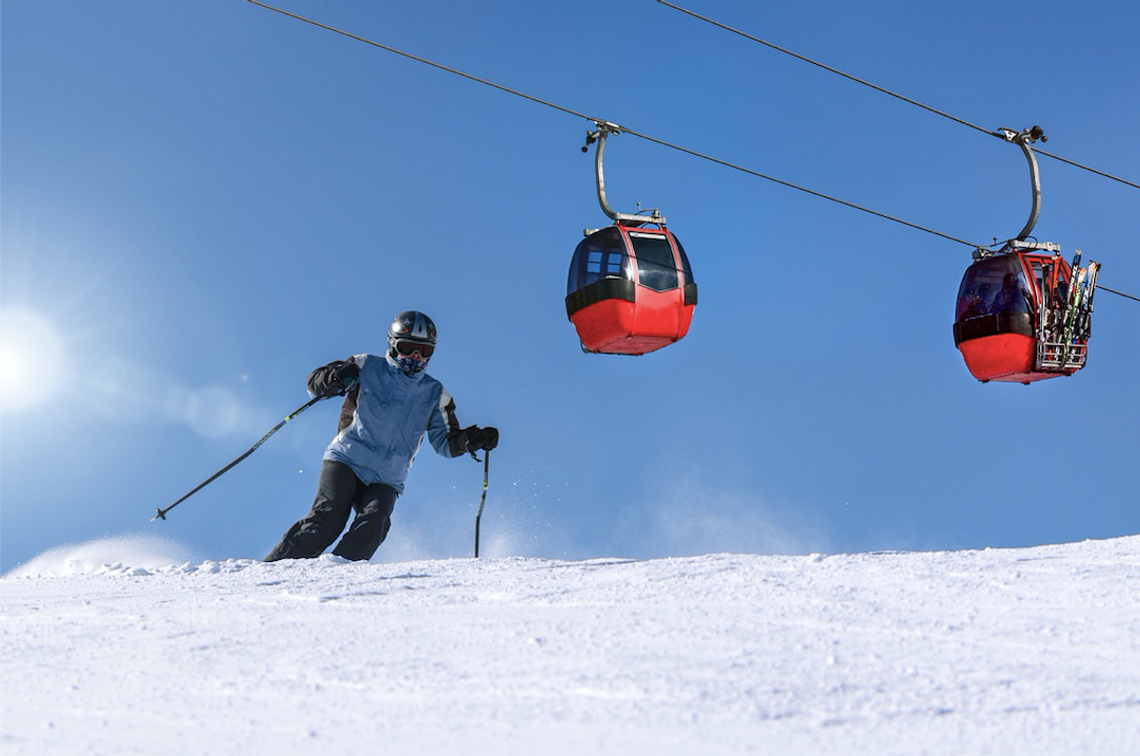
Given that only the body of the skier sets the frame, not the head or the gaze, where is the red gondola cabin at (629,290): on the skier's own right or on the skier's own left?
on the skier's own left

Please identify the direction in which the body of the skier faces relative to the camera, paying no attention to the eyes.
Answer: toward the camera

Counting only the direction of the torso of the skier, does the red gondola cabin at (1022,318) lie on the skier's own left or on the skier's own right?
on the skier's own left
